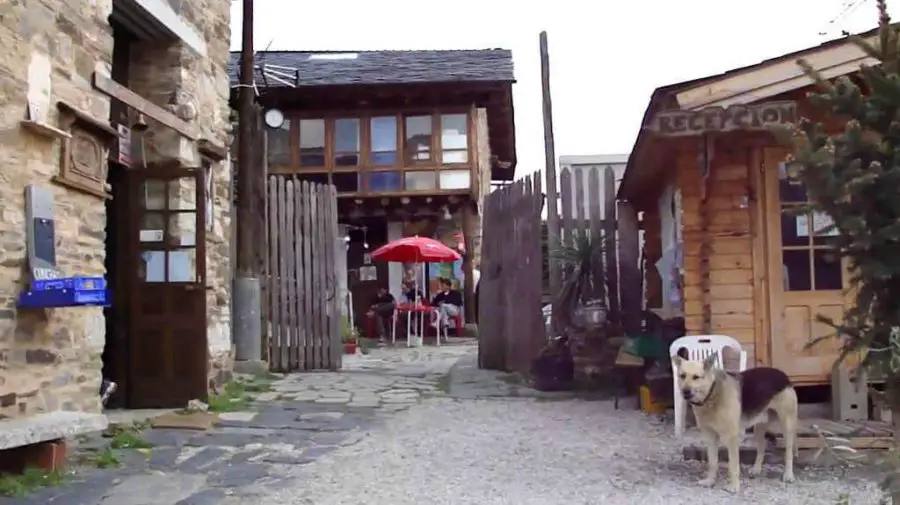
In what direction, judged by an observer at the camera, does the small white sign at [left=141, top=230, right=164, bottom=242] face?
facing the viewer

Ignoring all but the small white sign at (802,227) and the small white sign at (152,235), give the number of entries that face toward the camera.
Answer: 2

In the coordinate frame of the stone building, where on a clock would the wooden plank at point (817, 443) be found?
The wooden plank is roughly at 12 o'clock from the stone building.

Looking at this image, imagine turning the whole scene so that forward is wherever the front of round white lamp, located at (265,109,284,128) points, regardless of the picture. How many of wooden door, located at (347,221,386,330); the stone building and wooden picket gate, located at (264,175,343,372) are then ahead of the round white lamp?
2

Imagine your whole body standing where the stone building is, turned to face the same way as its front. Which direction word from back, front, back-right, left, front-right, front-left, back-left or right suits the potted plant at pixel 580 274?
front-left

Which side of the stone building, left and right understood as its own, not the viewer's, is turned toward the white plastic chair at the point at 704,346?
front

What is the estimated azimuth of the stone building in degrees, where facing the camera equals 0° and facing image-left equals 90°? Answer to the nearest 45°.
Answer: approximately 315°

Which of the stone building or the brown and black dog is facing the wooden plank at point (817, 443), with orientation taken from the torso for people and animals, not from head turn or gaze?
the stone building

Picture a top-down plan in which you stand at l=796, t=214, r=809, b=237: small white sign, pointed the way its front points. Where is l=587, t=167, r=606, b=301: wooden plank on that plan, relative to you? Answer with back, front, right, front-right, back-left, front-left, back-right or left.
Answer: back-right

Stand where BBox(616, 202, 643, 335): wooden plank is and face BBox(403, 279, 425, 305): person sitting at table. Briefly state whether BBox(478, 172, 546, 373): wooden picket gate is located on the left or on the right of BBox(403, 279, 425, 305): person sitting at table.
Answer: left

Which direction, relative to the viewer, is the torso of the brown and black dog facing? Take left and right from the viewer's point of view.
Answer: facing the viewer and to the left of the viewer

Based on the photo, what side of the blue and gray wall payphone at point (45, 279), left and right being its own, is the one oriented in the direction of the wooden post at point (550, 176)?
left

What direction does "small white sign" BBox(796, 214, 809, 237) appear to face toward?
toward the camera

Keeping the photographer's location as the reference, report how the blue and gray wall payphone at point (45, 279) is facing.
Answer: facing the viewer and to the right of the viewer
